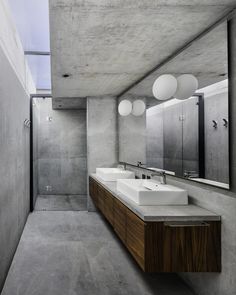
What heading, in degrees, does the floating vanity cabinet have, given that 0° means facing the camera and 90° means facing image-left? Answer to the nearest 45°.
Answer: approximately 90°
